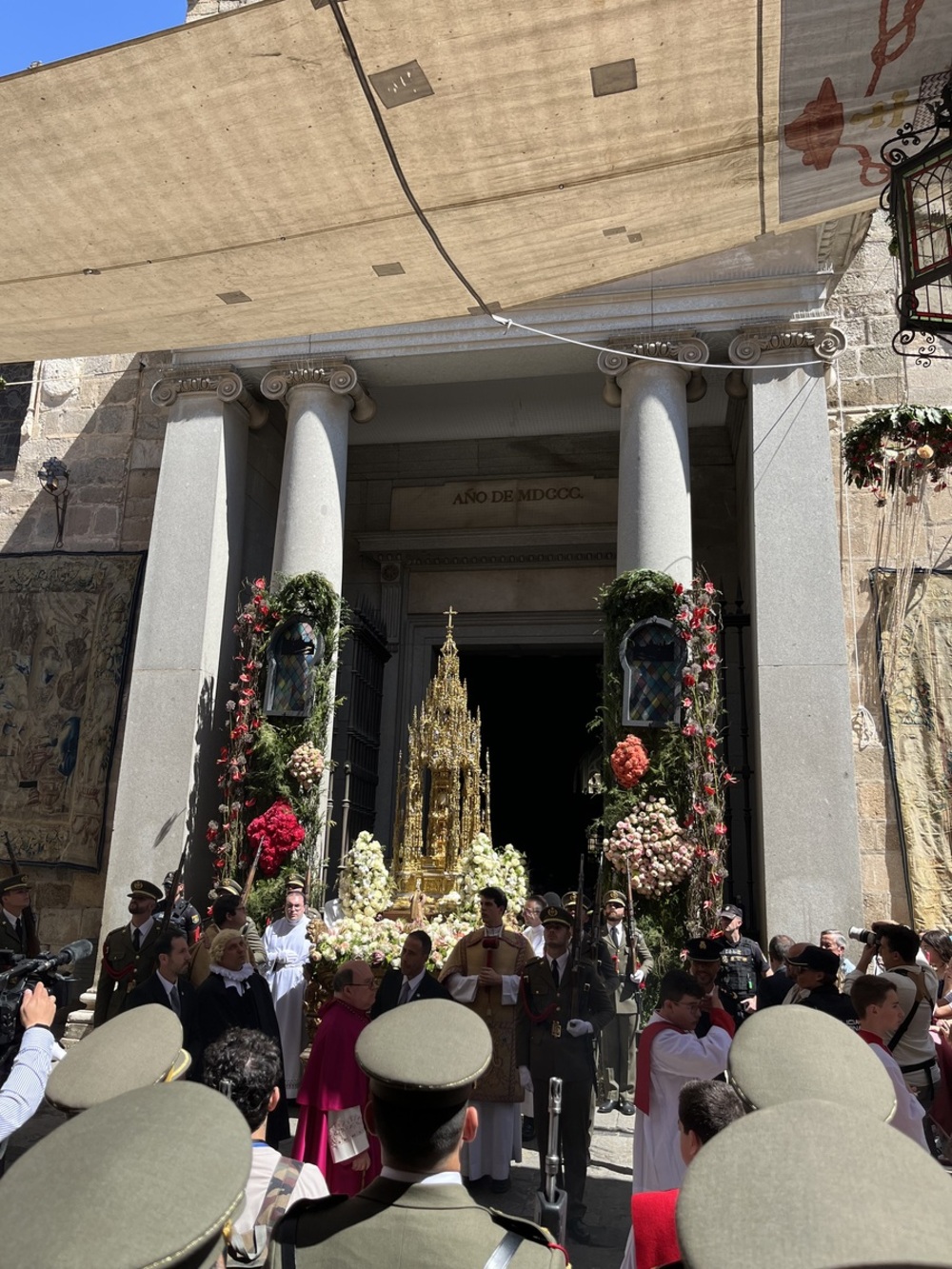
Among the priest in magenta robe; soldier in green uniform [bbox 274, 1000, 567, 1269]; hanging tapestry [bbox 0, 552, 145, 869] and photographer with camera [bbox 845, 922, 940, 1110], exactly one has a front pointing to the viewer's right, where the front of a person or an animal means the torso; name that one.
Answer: the priest in magenta robe

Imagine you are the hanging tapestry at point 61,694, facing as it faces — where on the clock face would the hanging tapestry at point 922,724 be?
the hanging tapestry at point 922,724 is roughly at 10 o'clock from the hanging tapestry at point 61,694.

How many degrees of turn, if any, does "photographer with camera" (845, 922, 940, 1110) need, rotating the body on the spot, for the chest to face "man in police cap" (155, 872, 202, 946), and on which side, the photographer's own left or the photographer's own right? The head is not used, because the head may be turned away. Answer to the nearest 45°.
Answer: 0° — they already face them

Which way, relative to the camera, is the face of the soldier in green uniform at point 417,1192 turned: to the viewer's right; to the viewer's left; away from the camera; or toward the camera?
away from the camera

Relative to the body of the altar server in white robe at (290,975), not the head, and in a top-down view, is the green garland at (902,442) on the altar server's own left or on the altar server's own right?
on the altar server's own left

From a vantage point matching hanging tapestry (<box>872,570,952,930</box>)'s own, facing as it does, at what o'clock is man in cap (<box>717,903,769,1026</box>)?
The man in cap is roughly at 1 o'clock from the hanging tapestry.

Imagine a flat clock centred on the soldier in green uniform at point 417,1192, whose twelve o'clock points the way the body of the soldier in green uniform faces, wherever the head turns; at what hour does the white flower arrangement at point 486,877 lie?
The white flower arrangement is roughly at 12 o'clock from the soldier in green uniform.
